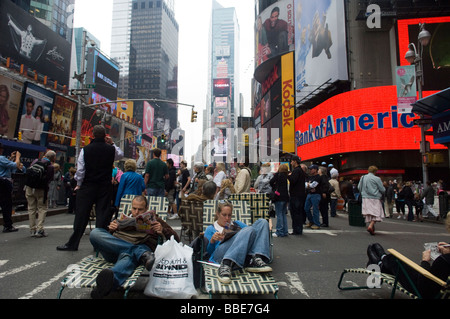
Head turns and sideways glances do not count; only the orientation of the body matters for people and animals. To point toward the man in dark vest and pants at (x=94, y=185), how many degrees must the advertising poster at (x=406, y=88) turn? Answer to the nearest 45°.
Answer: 0° — it already faces them

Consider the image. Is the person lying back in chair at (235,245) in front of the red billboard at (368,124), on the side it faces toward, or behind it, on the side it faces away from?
in front

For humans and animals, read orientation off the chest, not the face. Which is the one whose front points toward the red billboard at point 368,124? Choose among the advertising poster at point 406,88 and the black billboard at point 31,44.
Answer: the black billboard

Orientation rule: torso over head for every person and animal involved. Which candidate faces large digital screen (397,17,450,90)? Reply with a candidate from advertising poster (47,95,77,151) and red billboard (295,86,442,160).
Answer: the advertising poster

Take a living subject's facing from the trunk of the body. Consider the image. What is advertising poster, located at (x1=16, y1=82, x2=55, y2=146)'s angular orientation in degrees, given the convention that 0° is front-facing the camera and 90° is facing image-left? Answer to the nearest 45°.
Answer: approximately 315°

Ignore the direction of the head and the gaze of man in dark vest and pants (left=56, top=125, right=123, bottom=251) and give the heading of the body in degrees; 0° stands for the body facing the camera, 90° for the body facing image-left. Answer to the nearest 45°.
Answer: approximately 180°

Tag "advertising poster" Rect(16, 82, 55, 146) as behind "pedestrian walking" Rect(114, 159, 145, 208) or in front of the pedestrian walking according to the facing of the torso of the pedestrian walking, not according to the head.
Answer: in front

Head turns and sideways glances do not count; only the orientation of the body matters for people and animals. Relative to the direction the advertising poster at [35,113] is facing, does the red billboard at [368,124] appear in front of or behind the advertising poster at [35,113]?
in front
